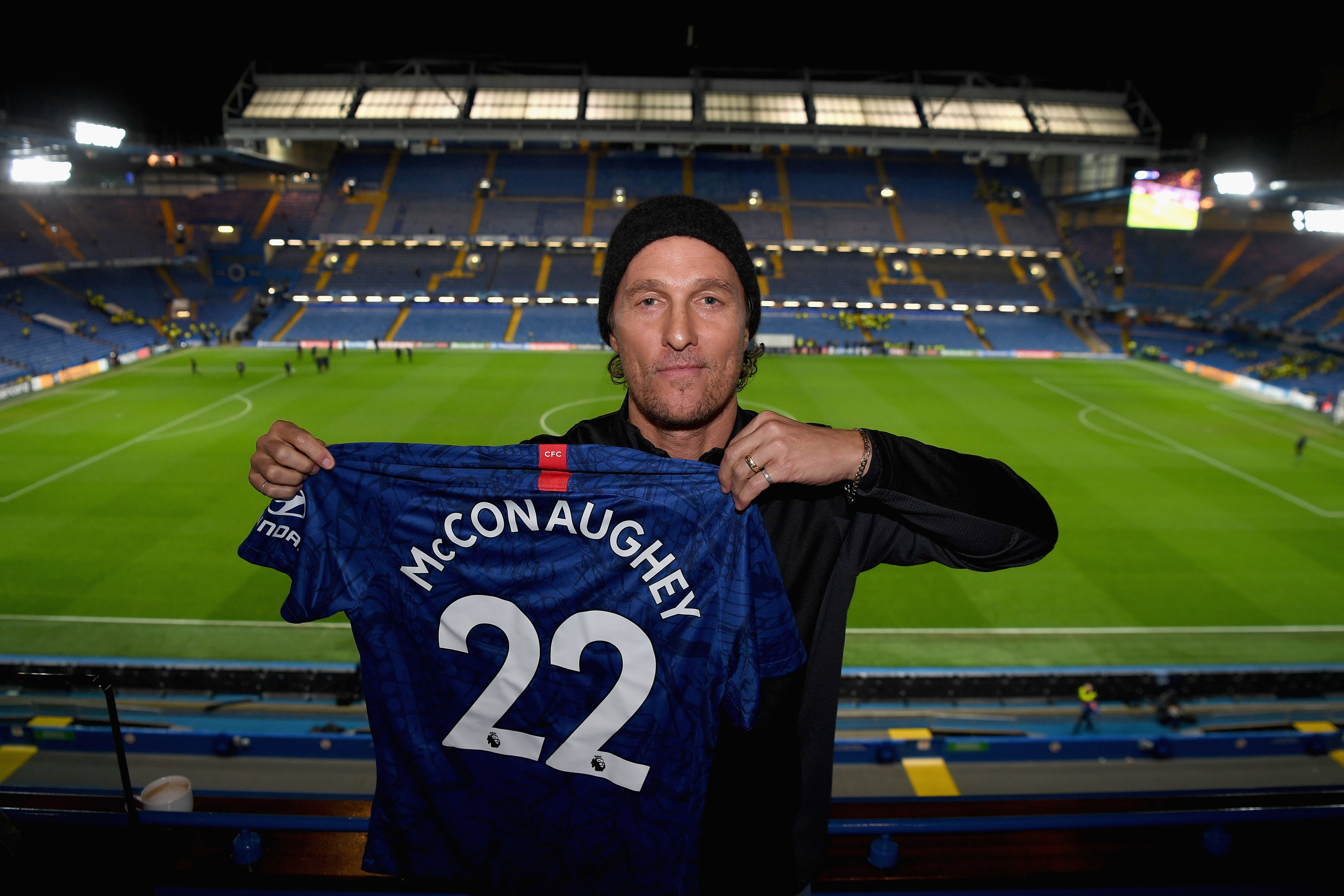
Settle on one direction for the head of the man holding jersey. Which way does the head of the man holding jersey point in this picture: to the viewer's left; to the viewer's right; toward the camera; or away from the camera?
toward the camera

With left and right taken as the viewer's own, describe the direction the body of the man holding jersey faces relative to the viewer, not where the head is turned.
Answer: facing the viewer

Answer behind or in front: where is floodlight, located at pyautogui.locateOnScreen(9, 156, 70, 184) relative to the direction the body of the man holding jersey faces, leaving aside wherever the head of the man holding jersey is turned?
behind

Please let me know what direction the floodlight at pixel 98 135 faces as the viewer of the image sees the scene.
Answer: facing the viewer and to the right of the viewer

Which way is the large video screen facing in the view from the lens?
facing the viewer and to the left of the viewer

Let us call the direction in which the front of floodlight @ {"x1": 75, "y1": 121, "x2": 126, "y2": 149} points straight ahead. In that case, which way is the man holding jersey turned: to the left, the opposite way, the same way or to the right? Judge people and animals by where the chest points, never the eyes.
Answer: to the right

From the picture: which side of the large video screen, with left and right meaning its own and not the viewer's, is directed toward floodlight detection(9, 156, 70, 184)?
front

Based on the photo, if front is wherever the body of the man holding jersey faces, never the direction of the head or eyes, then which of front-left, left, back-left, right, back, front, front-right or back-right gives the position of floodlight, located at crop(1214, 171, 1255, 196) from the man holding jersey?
back-left

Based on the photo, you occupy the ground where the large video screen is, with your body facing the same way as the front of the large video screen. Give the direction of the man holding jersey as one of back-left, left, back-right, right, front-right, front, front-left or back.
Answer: front-left

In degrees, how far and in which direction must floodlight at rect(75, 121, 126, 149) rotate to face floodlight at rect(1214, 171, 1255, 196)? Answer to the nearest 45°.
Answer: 0° — it already faces it

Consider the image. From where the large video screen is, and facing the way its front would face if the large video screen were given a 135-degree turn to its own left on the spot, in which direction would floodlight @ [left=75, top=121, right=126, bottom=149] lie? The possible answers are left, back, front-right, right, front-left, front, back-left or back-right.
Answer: back-right
